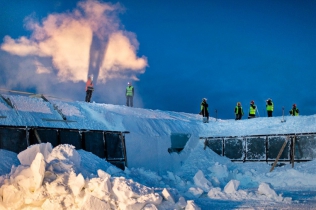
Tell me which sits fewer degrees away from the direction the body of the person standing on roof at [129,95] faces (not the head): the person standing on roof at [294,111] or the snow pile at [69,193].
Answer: the snow pile

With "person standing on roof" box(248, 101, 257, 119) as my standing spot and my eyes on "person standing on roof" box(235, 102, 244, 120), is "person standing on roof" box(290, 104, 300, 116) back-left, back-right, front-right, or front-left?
back-right

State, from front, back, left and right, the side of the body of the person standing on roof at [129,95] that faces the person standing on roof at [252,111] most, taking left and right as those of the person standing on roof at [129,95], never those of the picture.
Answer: left

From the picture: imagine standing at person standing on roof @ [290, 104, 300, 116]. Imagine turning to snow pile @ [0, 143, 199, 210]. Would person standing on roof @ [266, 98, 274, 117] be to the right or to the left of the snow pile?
right

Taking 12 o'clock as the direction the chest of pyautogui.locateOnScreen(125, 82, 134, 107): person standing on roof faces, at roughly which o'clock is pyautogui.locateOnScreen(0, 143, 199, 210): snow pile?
The snow pile is roughly at 12 o'clock from the person standing on roof.

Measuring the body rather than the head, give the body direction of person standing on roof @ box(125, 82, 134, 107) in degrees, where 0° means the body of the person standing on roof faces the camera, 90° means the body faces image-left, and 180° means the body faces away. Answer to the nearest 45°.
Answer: approximately 0°

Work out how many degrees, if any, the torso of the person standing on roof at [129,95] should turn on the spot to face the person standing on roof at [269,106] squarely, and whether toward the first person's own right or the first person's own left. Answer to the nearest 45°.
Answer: approximately 90° to the first person's own left

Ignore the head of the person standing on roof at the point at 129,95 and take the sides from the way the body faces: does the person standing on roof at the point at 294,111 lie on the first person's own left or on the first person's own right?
on the first person's own left
